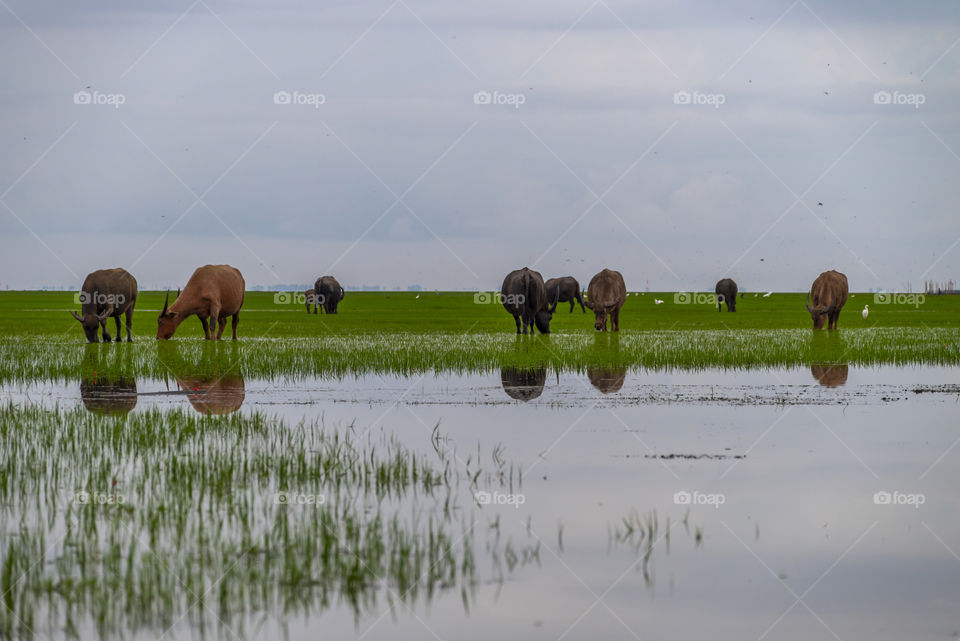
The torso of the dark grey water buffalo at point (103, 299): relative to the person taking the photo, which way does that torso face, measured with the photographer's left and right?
facing the viewer and to the left of the viewer

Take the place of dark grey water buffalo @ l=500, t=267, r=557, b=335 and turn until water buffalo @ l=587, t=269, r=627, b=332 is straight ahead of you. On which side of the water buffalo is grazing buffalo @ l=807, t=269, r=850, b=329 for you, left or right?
right

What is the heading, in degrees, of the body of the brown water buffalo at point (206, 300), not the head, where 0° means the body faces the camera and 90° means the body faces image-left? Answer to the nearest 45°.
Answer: approximately 45°

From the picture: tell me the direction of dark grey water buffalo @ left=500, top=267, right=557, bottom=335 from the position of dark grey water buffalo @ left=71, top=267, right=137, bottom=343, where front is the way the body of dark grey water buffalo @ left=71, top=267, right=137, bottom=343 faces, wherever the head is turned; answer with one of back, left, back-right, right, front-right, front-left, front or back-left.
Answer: back-left

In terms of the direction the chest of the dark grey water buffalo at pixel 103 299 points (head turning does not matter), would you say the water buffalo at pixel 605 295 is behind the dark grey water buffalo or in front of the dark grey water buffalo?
behind

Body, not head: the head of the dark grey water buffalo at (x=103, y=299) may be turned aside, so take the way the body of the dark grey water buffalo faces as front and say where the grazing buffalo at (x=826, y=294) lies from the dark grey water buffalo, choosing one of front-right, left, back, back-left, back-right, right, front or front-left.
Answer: back-left

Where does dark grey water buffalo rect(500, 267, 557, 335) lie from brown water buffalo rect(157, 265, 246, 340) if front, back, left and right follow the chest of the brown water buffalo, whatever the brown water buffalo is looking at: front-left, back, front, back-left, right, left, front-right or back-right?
back-left

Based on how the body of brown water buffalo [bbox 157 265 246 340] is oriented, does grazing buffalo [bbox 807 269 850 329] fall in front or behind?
behind

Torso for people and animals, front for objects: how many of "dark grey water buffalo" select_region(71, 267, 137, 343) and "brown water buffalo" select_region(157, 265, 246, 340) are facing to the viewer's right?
0
